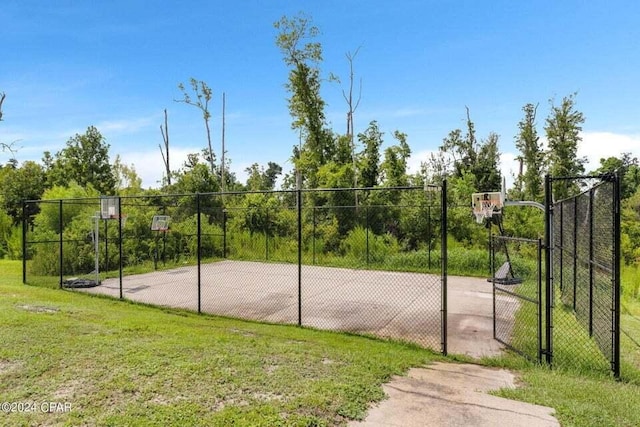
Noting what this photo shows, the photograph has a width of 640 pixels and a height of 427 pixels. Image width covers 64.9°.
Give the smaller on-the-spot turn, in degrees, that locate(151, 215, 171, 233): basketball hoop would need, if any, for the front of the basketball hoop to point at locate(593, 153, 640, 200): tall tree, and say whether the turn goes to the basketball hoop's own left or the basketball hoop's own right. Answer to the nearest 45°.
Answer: approximately 45° to the basketball hoop's own left

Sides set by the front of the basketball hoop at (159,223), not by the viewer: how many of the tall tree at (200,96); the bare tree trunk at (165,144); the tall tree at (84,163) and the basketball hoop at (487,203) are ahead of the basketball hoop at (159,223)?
1

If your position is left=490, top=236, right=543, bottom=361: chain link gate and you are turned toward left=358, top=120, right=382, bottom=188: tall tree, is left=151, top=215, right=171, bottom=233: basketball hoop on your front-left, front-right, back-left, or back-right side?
front-left

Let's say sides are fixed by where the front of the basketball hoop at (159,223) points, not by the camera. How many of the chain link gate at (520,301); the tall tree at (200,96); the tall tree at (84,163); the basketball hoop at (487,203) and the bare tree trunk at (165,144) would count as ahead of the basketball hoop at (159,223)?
2

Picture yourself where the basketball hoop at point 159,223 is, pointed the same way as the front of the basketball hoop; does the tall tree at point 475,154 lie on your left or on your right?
on your left

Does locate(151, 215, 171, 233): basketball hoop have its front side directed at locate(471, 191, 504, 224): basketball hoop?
yes

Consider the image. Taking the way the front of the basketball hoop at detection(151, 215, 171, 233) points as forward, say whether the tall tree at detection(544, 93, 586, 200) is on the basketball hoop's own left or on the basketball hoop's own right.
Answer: on the basketball hoop's own left

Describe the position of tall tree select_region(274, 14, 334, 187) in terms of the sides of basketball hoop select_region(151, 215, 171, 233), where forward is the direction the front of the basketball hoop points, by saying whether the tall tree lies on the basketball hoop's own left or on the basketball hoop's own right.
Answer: on the basketball hoop's own left

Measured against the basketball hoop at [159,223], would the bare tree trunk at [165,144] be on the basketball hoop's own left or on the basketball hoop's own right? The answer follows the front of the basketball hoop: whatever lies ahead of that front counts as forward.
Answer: on the basketball hoop's own left

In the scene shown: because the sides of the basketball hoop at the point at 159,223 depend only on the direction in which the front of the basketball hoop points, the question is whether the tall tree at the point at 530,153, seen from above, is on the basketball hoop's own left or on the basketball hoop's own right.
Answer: on the basketball hoop's own left

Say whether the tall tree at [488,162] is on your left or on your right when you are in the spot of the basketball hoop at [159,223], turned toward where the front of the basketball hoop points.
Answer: on your left

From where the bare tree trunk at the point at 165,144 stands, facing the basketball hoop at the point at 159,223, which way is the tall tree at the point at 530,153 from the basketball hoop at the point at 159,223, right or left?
left

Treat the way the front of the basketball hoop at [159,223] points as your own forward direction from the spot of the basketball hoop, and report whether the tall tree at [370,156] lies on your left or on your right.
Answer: on your left

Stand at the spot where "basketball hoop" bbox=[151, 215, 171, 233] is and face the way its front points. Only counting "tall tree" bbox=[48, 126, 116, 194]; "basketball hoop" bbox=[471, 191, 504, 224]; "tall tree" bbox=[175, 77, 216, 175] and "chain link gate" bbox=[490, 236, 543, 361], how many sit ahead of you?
2

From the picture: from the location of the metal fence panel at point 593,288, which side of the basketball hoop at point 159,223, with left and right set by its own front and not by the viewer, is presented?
front
